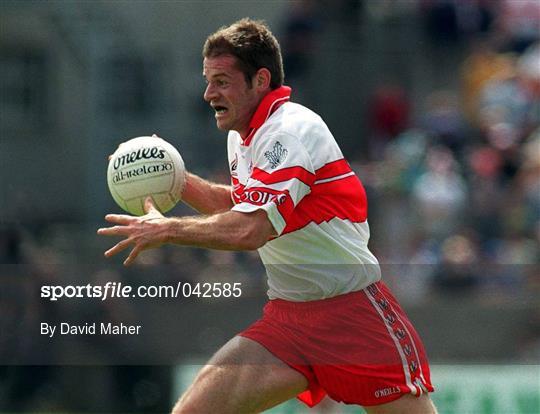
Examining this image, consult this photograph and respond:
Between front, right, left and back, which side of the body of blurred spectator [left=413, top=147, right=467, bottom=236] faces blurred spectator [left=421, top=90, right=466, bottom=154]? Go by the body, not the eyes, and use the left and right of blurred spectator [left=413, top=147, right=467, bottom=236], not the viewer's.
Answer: back

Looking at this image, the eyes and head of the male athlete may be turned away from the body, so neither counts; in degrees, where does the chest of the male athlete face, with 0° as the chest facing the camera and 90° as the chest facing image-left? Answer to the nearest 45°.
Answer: approximately 90°

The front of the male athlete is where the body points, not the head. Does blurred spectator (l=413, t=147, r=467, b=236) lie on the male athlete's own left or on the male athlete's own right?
on the male athlete's own right

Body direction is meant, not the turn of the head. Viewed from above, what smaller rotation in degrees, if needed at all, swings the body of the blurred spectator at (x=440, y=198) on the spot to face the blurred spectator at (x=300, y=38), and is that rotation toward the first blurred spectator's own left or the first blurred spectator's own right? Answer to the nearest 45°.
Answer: approximately 135° to the first blurred spectator's own right

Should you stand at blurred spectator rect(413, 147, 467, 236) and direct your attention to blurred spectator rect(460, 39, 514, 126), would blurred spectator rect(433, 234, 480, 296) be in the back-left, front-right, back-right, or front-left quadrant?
back-right

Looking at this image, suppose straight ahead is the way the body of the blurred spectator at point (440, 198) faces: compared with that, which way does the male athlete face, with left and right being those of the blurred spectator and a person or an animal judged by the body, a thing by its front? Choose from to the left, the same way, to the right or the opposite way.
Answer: to the right

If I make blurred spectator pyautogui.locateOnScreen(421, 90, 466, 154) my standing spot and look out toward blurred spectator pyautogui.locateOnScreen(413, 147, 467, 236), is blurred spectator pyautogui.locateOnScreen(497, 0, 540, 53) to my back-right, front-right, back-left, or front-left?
back-left

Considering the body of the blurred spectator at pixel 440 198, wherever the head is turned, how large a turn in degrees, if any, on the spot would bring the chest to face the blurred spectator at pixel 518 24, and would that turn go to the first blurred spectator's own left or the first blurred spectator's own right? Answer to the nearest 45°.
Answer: approximately 180°

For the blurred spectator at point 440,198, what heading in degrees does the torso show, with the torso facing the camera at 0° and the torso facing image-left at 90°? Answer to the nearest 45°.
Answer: approximately 0°

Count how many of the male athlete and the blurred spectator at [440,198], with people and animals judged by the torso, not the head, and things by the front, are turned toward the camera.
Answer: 1

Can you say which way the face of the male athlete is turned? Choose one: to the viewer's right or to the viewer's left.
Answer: to the viewer's left

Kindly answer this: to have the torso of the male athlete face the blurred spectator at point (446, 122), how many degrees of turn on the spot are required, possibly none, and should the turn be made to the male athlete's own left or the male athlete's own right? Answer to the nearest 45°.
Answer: approximately 90° to the male athlete's own right
